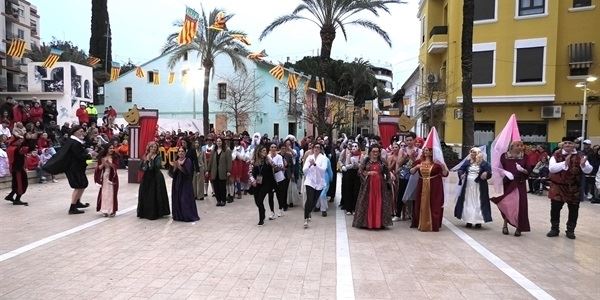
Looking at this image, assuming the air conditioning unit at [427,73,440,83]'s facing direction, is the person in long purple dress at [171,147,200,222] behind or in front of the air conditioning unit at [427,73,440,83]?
in front

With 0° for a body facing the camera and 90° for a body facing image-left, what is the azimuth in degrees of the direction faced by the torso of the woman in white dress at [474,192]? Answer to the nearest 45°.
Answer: approximately 0°

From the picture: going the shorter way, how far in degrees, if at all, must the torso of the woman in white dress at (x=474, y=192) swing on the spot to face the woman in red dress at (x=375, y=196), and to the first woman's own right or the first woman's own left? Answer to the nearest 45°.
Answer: approximately 45° to the first woman's own right

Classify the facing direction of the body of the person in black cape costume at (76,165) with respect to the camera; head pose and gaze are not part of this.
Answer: to the viewer's right

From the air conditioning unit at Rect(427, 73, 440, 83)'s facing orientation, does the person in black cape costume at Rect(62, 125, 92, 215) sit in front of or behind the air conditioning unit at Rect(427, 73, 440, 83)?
in front

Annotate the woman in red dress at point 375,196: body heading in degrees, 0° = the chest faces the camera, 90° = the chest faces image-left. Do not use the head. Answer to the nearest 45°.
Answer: approximately 0°

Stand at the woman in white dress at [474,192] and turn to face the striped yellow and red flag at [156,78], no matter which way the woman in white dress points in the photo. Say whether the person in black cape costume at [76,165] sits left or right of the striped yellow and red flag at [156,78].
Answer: left

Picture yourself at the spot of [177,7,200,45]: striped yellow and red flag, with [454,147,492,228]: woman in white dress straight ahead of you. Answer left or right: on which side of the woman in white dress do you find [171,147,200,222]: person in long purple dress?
right
